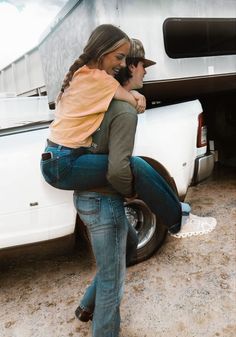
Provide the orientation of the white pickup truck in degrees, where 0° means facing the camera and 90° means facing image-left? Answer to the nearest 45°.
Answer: approximately 45°

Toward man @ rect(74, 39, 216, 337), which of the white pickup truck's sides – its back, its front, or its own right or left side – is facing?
left

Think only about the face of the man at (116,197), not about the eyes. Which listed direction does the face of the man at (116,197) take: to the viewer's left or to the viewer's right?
to the viewer's right

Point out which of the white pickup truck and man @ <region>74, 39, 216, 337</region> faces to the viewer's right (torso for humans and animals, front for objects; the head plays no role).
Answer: the man

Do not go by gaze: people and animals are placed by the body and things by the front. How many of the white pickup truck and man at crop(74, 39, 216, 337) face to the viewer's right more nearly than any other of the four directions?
1

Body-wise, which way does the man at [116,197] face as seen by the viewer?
to the viewer's right
